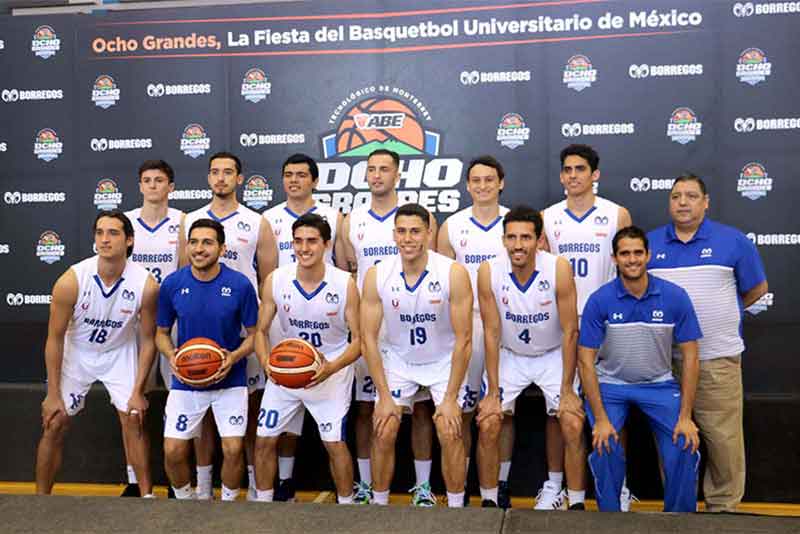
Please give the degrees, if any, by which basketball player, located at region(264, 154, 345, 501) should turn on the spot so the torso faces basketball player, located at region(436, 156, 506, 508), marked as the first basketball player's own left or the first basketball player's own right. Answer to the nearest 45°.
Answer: approximately 90° to the first basketball player's own left

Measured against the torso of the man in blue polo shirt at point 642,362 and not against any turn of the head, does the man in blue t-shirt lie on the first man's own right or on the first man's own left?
on the first man's own right

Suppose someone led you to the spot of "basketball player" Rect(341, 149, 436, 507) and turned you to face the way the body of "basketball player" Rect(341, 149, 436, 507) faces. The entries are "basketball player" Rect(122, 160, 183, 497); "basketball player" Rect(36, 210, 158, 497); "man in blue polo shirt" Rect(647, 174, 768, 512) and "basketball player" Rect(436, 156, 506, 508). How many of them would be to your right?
2

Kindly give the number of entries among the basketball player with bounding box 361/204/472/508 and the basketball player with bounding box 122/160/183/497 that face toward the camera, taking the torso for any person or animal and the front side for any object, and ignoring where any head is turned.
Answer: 2

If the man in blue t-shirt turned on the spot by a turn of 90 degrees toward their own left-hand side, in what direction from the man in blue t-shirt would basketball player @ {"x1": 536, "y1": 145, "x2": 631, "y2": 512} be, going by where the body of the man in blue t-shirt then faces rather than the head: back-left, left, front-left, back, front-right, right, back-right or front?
front
